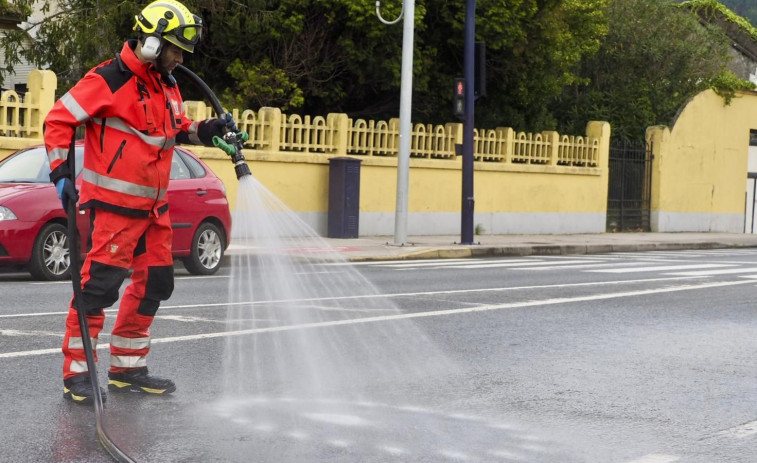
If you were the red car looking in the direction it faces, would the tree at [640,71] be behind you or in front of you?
behind

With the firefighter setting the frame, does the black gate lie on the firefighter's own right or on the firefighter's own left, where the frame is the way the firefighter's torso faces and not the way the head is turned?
on the firefighter's own left

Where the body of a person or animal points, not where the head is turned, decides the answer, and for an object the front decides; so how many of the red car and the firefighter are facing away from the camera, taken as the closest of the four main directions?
0

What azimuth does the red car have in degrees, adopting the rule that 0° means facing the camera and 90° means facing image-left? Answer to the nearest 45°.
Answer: approximately 45°

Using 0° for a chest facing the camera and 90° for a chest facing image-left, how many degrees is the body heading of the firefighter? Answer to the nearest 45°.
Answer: approximately 315°

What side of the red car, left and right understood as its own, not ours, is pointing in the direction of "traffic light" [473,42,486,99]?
back

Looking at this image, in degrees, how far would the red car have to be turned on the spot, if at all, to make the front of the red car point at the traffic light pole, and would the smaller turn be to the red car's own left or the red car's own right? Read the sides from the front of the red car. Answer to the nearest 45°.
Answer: approximately 180°

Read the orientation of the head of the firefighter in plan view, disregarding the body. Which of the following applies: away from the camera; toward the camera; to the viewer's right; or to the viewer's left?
to the viewer's right

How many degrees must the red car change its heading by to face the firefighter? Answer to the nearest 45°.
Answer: approximately 45° to its left

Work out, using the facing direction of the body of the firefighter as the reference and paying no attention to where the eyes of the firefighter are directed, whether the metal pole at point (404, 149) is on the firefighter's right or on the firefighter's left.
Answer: on the firefighter's left

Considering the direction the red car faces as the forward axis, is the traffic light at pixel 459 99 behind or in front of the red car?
behind

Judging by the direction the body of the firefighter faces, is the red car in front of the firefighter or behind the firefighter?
behind

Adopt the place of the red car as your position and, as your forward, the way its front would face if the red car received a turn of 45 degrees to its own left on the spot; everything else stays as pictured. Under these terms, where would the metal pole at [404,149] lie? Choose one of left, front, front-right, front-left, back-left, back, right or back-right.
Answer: back-left
